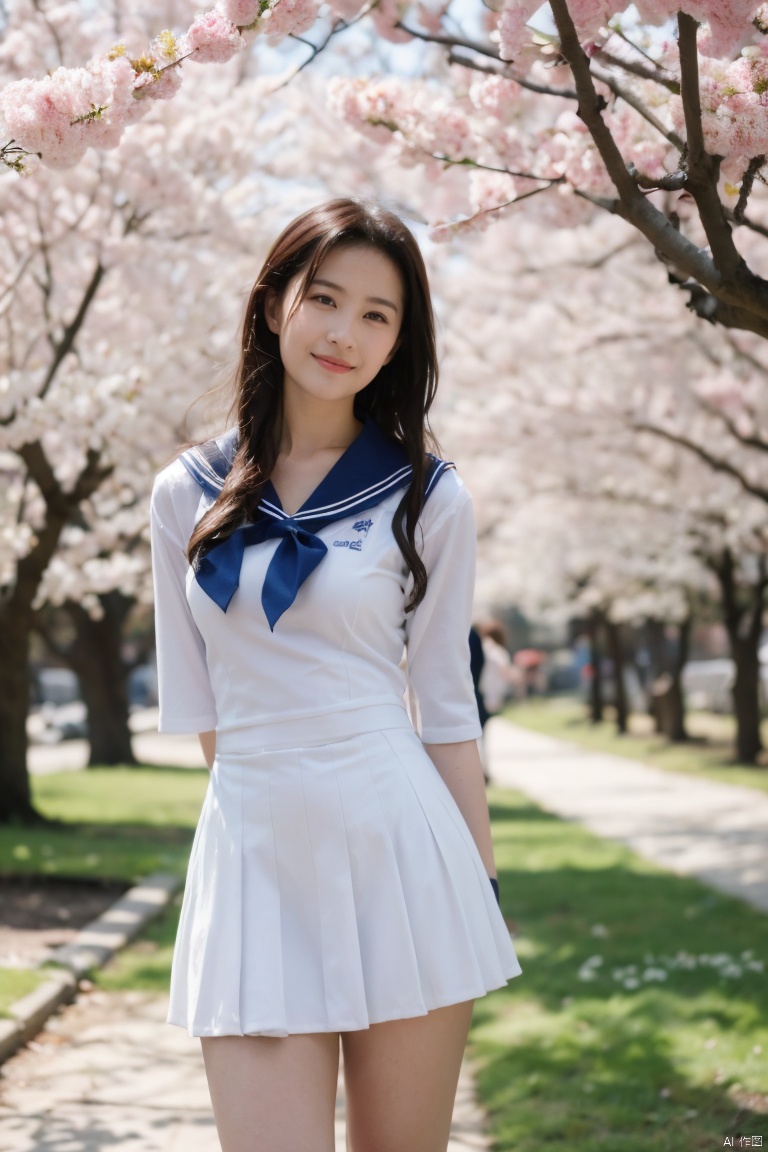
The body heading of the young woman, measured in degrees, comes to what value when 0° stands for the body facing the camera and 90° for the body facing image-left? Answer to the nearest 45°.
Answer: approximately 0°

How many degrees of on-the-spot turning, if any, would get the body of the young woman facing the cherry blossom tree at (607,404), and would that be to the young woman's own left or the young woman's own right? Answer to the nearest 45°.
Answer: approximately 180°

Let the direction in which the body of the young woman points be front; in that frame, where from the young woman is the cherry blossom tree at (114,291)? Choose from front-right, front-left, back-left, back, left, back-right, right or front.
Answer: back
